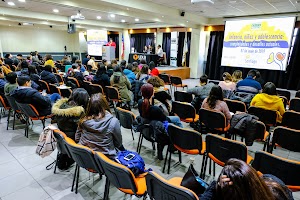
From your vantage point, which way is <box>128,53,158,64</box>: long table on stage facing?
toward the camera

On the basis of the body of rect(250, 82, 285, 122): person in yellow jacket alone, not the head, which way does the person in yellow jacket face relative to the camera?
away from the camera

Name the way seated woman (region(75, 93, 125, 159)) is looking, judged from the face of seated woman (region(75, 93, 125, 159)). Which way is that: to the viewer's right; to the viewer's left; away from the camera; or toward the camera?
away from the camera

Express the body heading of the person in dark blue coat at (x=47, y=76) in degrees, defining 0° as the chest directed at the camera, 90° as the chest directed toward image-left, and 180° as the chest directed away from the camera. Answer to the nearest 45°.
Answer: approximately 225°

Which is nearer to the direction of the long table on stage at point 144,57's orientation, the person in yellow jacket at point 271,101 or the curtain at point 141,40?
the person in yellow jacket

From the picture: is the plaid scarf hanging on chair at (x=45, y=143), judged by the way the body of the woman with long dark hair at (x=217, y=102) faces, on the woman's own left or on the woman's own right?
on the woman's own left

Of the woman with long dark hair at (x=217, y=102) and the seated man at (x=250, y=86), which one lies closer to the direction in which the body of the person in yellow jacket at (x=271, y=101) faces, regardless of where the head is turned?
the seated man

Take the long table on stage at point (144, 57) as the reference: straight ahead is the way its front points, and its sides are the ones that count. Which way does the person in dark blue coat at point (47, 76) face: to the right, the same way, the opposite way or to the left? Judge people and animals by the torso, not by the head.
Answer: the opposite way

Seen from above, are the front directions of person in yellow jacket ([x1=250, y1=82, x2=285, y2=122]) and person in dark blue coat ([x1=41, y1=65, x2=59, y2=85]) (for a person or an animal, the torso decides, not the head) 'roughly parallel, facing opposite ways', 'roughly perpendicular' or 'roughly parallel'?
roughly parallel

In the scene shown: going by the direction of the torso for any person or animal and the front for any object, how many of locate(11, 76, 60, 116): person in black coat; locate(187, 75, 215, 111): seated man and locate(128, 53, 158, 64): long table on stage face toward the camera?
1

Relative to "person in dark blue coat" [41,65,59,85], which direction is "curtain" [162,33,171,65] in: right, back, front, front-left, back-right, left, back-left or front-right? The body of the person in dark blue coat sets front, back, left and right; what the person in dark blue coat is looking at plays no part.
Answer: front

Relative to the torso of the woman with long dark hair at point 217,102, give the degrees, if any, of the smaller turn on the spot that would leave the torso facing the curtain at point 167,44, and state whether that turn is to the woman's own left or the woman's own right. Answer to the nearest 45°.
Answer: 0° — they already face it

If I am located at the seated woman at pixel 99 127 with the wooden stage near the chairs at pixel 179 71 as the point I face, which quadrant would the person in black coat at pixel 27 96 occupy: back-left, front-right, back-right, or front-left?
front-left

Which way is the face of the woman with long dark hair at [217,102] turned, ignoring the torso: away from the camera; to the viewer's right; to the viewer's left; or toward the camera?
away from the camera

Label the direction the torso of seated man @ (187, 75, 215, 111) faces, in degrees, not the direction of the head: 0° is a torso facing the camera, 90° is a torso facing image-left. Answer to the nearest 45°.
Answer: approximately 180°

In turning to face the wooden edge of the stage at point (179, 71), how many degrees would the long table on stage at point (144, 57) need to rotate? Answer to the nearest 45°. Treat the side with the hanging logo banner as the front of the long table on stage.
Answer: approximately 45° to its left

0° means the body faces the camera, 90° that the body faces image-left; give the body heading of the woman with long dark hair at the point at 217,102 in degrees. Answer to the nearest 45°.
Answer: approximately 180°

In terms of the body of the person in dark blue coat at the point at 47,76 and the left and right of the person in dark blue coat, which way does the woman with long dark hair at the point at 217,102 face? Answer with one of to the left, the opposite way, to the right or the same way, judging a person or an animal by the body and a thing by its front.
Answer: the same way
